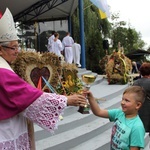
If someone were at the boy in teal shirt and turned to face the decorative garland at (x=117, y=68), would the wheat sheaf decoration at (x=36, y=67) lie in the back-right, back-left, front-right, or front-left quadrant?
front-left

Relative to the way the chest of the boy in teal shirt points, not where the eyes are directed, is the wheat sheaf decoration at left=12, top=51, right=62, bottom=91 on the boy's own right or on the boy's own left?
on the boy's own right

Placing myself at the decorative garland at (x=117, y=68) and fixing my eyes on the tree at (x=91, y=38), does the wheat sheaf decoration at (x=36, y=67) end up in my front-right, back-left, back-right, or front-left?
back-left

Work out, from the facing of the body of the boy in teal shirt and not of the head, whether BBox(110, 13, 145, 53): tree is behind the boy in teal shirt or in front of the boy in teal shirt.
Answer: behind

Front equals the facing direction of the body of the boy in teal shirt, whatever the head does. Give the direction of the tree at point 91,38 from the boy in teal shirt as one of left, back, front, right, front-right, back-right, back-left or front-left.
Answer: back-right

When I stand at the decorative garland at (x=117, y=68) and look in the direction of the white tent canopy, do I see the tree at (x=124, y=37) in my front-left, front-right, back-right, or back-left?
front-right

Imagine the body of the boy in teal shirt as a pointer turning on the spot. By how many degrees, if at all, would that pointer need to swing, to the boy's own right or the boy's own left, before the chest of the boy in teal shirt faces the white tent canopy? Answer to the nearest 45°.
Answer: approximately 135° to the boy's own right

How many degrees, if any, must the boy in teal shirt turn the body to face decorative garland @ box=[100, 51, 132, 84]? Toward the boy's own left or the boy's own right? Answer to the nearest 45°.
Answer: approximately 135° to the boy's own right

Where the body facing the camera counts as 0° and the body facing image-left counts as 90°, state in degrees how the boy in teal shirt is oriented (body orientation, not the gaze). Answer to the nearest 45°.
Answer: approximately 45°

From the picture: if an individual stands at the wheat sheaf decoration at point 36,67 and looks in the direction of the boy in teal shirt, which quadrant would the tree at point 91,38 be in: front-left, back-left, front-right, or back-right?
back-left
